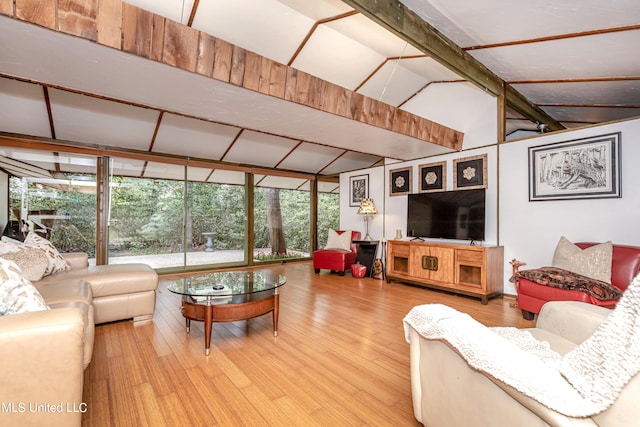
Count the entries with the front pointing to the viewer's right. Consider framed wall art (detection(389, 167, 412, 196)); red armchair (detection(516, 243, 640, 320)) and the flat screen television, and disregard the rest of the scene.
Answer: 0

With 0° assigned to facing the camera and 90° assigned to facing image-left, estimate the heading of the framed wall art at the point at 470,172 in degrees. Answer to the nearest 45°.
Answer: approximately 45°

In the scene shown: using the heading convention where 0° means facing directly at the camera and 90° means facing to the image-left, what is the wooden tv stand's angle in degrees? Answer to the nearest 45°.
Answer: approximately 45°

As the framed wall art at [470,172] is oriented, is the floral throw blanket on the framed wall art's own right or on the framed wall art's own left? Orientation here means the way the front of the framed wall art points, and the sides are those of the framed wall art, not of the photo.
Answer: on the framed wall art's own left

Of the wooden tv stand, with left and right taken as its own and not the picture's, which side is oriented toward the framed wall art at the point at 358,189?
right

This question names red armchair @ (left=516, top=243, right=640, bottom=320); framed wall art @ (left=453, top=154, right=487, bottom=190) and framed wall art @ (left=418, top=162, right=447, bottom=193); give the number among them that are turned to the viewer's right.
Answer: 0

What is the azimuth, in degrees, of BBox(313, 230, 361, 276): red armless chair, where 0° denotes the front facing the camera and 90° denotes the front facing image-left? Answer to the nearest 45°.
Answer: approximately 45°

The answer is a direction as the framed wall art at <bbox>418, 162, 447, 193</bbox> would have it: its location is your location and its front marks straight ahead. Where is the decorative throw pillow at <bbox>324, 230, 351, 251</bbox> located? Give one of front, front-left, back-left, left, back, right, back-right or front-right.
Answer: front-right

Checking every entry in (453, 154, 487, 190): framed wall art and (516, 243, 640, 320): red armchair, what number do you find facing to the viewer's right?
0

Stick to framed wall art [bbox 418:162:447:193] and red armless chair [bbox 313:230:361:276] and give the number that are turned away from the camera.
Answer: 0

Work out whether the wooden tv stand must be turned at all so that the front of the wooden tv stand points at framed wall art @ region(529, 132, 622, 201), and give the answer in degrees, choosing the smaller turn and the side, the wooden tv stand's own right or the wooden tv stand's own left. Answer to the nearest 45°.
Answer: approximately 135° to the wooden tv stand's own left

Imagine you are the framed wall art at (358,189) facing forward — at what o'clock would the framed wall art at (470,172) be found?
the framed wall art at (470,172) is roughly at 9 o'clock from the framed wall art at (358,189).

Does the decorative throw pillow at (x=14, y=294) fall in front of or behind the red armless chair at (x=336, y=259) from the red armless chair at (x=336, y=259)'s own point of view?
in front

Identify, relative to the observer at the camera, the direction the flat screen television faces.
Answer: facing the viewer and to the left of the viewer
